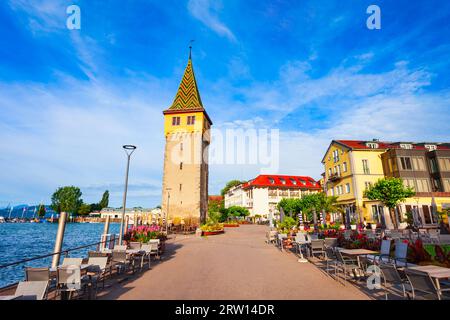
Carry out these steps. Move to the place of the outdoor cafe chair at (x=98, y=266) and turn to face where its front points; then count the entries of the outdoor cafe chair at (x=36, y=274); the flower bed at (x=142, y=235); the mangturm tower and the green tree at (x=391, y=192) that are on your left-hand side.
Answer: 1

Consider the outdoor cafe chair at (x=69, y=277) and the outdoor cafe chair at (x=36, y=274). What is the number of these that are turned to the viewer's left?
0

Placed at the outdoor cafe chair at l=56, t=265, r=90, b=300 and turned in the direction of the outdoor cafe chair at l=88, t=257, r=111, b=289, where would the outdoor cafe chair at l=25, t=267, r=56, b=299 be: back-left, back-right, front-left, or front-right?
back-left

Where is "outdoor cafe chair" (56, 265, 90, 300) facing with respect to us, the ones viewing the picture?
facing away from the viewer and to the right of the viewer

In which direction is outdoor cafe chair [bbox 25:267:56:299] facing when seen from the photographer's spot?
facing away from the viewer and to the right of the viewer

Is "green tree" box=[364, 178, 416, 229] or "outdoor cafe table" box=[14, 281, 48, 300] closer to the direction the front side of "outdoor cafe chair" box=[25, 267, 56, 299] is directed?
the green tree

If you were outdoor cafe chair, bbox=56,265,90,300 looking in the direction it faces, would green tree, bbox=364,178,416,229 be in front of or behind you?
in front
